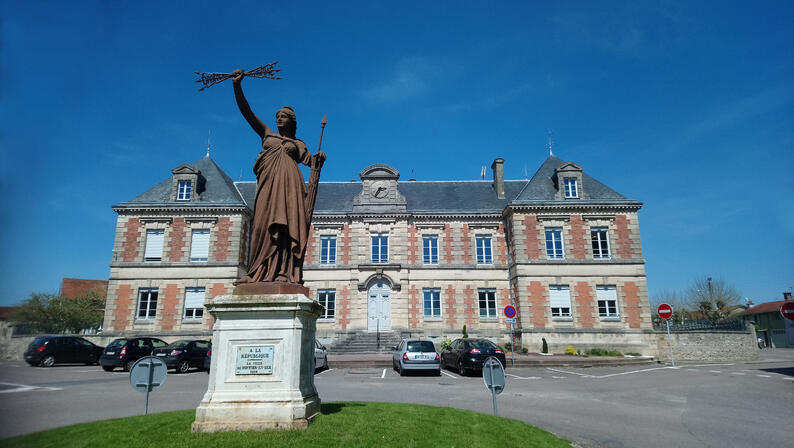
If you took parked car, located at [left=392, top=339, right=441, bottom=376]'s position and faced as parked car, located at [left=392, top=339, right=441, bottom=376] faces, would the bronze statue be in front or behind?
behind

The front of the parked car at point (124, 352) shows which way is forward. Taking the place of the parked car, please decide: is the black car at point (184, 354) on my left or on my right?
on my right

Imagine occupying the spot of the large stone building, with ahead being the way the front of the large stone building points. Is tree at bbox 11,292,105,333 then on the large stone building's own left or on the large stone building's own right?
on the large stone building's own right

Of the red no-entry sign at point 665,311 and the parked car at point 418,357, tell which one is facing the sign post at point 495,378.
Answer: the red no-entry sign

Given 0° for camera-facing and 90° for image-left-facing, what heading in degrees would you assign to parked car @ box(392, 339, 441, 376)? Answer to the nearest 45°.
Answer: approximately 180°

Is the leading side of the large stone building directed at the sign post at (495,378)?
yes

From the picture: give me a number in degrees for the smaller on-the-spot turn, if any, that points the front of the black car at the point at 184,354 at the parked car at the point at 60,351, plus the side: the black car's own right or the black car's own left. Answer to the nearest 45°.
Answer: approximately 90° to the black car's own left

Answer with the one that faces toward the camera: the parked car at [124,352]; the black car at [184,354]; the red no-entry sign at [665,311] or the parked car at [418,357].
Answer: the red no-entry sign

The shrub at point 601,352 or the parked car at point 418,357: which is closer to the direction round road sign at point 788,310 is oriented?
the parked car

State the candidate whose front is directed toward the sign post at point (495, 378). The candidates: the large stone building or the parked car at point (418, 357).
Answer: the large stone building

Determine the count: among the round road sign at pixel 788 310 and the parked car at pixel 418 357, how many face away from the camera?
1

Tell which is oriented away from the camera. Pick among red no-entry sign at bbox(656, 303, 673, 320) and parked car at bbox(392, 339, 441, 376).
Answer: the parked car

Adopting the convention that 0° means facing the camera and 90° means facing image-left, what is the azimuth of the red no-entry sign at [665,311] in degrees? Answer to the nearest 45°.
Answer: approximately 0°

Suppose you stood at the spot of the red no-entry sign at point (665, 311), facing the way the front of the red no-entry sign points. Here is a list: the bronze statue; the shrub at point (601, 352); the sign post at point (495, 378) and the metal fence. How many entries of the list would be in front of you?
2
